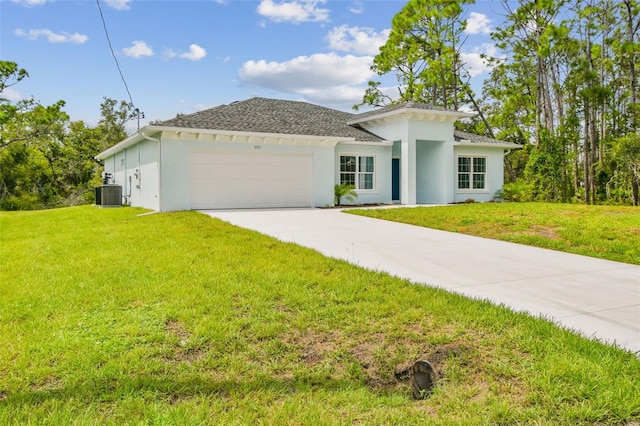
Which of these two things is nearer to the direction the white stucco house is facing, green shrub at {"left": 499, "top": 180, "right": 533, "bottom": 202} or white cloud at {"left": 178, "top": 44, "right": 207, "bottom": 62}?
the green shrub

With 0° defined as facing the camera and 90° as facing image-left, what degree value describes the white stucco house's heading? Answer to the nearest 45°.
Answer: approximately 315°

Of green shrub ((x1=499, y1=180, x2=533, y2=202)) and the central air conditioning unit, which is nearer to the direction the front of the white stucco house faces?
the green shrub

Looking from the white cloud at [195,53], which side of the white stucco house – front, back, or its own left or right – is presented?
back

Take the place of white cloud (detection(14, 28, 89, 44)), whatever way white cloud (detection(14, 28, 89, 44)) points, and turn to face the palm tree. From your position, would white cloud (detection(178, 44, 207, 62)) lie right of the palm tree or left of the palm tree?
left
